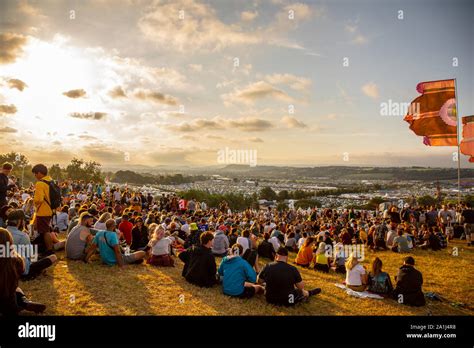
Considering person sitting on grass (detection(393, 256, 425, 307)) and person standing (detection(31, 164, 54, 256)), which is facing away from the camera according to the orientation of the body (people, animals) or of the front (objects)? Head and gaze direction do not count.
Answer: the person sitting on grass

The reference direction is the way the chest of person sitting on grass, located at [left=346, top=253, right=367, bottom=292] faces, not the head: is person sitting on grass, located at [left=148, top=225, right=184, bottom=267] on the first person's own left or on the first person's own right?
on the first person's own left

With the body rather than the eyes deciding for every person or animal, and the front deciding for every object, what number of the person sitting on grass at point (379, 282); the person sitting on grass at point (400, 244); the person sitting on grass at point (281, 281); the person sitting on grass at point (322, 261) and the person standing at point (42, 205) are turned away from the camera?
4

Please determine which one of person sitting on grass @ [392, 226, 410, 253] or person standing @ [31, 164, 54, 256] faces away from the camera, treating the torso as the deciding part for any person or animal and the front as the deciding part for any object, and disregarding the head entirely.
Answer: the person sitting on grass

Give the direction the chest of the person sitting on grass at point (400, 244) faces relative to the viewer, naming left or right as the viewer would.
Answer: facing away from the viewer

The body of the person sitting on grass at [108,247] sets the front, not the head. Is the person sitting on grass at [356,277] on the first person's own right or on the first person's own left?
on the first person's own right

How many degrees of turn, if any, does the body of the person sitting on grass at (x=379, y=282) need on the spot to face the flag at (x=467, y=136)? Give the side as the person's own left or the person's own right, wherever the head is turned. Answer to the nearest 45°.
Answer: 0° — they already face it

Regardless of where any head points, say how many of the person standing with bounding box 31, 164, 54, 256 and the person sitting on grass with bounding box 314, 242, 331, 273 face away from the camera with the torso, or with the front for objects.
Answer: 1

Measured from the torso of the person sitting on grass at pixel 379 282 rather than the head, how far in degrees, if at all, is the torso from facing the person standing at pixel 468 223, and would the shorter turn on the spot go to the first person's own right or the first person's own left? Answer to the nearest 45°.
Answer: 0° — they already face them

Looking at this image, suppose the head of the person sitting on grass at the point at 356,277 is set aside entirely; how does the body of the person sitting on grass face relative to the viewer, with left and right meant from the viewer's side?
facing away from the viewer

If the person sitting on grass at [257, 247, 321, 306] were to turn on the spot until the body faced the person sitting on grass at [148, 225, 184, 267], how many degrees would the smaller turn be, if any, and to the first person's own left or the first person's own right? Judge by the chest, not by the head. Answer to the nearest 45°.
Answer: approximately 45° to the first person's own left

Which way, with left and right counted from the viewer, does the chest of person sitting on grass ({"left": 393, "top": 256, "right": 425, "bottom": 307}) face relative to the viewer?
facing away from the viewer
